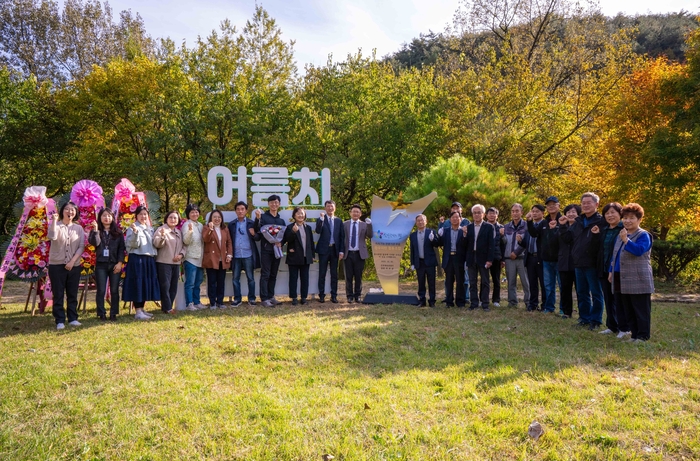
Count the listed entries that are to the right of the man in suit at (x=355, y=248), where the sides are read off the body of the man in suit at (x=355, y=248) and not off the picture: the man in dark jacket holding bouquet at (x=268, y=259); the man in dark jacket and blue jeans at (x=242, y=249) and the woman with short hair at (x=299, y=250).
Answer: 3

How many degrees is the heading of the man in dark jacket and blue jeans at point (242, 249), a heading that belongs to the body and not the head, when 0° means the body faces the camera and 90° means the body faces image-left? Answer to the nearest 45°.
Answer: approximately 0°

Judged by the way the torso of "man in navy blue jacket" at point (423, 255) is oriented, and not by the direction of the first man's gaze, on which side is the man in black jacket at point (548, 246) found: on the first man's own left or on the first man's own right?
on the first man's own left

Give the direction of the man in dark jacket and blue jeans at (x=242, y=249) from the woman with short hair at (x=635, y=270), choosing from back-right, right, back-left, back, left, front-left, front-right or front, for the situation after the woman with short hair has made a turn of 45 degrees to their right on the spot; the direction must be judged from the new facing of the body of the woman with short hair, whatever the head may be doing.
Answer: front
